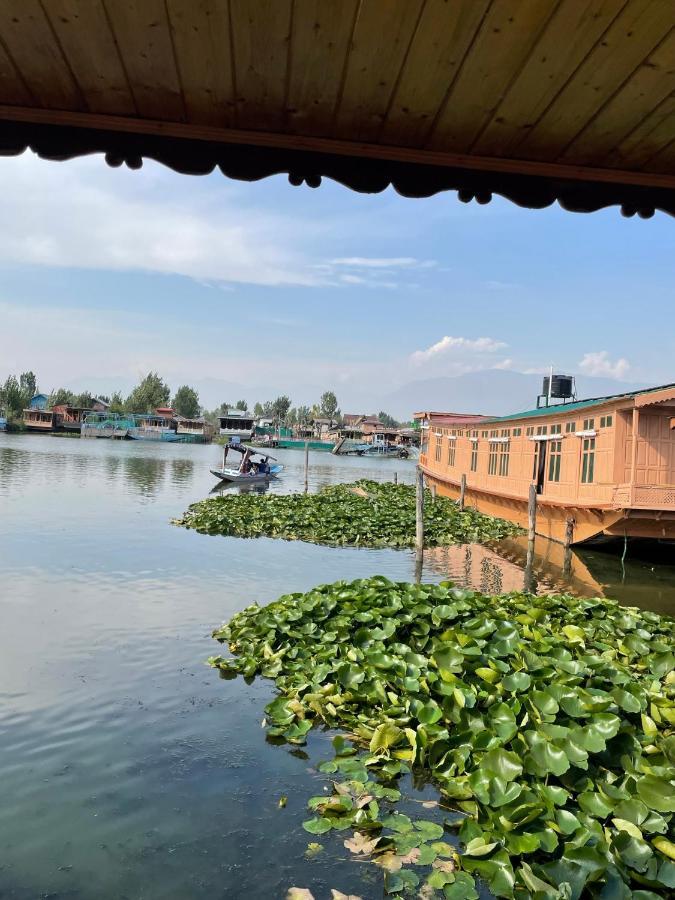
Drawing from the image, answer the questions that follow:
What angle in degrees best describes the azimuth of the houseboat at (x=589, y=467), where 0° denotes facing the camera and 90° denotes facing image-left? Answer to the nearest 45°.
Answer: approximately 315°
